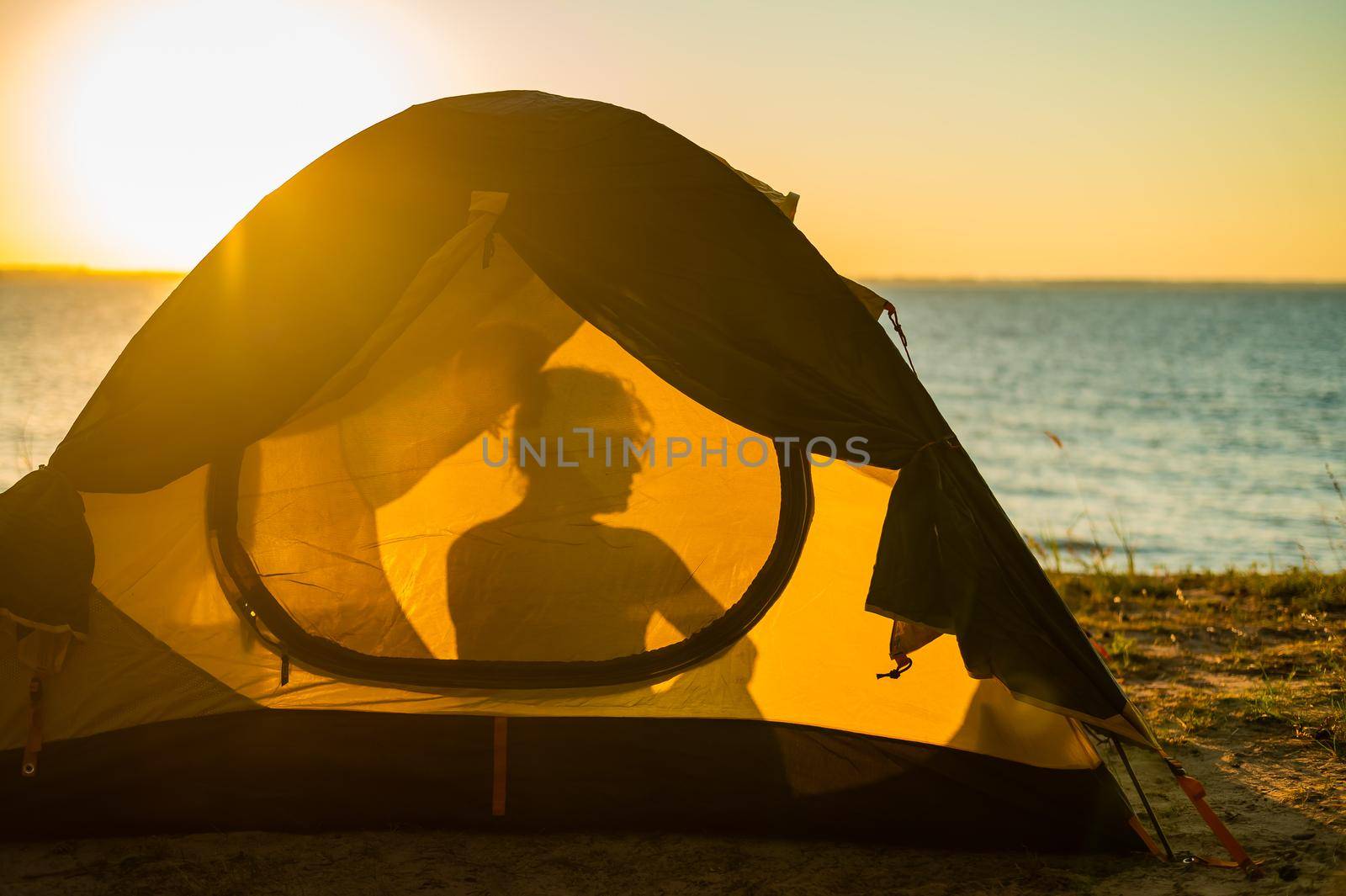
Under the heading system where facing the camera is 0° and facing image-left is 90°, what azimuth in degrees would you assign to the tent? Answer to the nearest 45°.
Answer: approximately 0°
